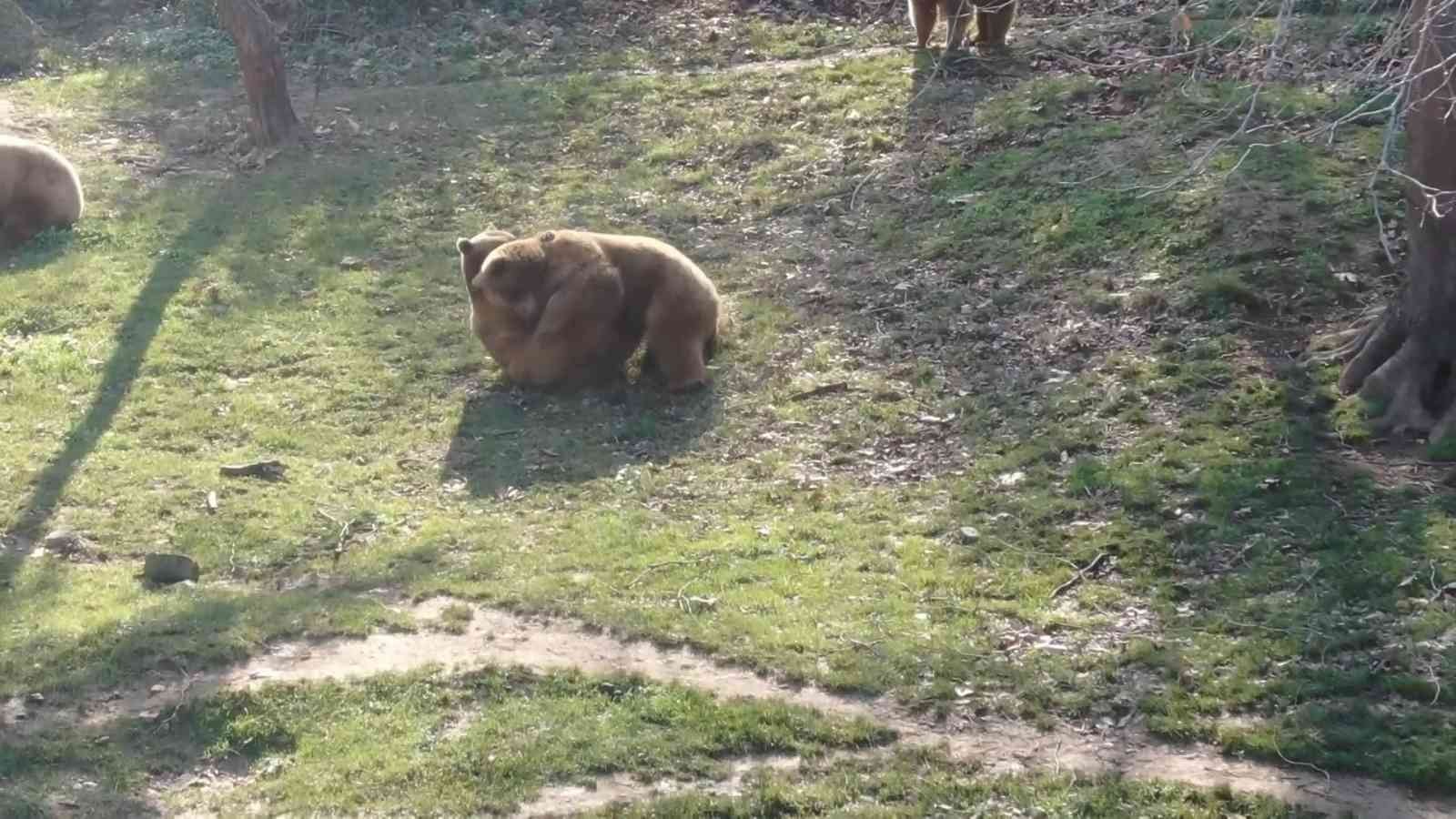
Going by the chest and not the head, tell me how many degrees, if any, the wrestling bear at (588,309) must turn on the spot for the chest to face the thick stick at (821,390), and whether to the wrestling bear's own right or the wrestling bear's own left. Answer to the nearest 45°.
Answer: approximately 135° to the wrestling bear's own left
